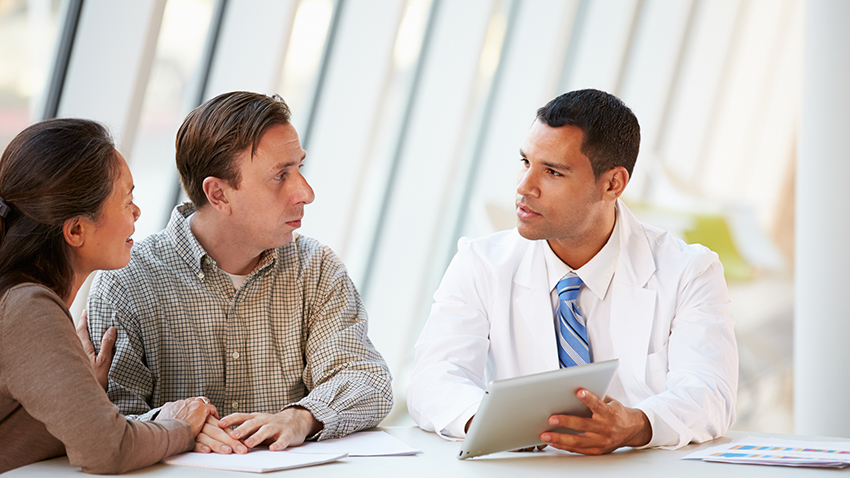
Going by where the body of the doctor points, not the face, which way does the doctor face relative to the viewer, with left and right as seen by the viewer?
facing the viewer

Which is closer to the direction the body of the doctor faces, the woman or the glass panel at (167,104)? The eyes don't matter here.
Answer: the woman

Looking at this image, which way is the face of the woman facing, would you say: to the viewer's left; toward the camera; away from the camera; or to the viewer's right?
to the viewer's right

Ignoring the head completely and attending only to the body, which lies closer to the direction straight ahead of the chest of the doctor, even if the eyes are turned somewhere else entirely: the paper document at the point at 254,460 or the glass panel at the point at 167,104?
the paper document

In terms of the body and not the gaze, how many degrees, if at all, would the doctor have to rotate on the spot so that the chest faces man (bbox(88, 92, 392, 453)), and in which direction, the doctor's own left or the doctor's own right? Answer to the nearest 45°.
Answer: approximately 45° to the doctor's own right

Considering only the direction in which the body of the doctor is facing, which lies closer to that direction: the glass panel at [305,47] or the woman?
the woman

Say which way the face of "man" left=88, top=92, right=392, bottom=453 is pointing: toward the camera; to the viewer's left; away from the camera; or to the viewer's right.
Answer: to the viewer's right

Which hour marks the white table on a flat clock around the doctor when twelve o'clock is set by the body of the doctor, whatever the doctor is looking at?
The white table is roughly at 12 o'clock from the doctor.

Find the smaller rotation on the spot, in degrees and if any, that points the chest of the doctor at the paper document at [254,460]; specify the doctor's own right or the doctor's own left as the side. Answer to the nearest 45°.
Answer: approximately 45° to the doctor's own right
